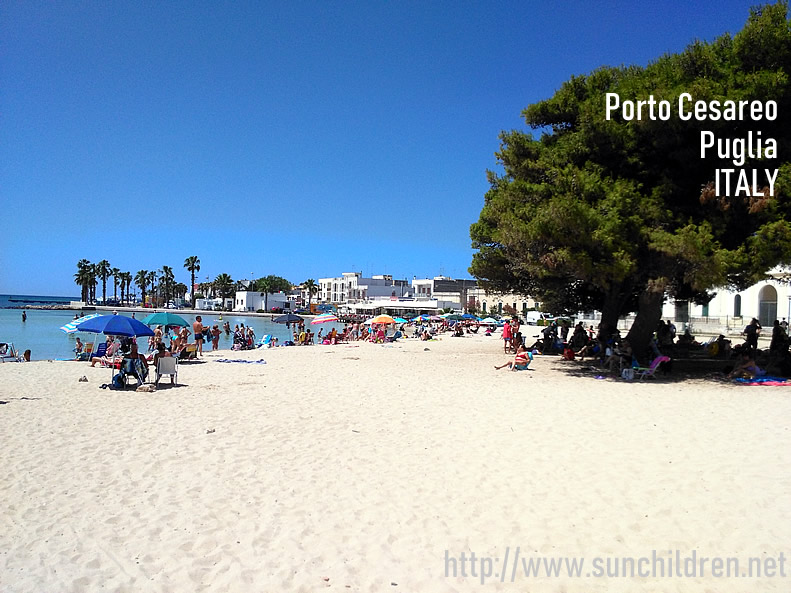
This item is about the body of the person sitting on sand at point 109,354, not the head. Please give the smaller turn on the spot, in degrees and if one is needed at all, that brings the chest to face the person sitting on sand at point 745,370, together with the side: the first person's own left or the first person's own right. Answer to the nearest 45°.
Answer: approximately 135° to the first person's own left

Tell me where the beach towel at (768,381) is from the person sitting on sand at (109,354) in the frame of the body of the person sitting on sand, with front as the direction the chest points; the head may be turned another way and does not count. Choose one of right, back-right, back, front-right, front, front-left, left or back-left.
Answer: back-left

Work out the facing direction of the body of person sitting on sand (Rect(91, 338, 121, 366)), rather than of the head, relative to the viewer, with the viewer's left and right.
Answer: facing to the left of the viewer

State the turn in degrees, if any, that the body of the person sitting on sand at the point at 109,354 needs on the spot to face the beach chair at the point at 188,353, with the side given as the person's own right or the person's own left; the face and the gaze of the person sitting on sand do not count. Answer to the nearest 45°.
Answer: approximately 180°

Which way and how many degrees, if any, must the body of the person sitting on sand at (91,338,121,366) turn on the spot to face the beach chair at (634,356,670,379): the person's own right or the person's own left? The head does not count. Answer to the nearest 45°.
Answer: approximately 135° to the person's own left

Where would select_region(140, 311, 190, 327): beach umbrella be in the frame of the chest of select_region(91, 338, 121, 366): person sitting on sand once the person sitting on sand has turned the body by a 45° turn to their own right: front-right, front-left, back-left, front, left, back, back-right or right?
right
